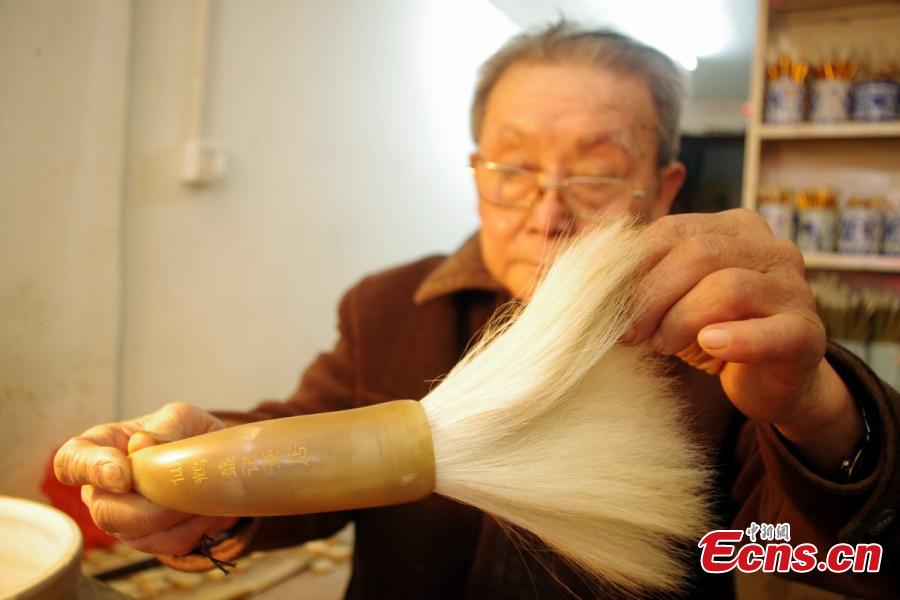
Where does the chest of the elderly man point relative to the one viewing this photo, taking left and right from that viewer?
facing the viewer
